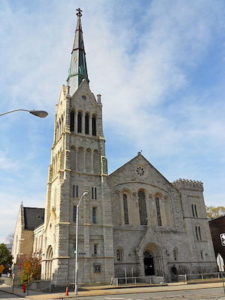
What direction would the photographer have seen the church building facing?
facing the viewer and to the right of the viewer

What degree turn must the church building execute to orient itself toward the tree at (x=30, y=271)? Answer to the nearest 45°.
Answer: approximately 135° to its right
